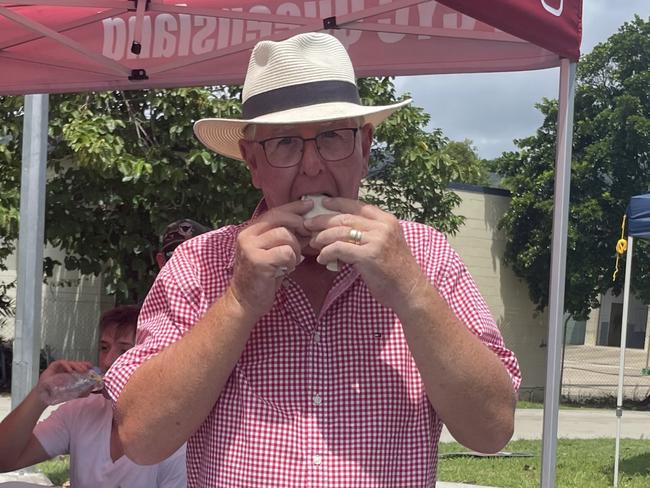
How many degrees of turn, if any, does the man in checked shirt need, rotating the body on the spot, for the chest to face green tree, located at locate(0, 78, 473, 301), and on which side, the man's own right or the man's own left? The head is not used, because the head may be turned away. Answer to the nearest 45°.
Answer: approximately 180°

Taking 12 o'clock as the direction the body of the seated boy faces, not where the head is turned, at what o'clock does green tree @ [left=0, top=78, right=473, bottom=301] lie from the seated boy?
The green tree is roughly at 6 o'clock from the seated boy.

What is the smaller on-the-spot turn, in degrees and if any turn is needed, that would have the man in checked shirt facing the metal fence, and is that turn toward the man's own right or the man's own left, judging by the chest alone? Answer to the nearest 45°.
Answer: approximately 180°

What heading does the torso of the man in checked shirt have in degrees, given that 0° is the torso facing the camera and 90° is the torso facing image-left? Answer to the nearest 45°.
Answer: approximately 0°

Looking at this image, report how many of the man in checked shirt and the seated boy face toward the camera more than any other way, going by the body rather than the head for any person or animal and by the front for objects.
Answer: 2

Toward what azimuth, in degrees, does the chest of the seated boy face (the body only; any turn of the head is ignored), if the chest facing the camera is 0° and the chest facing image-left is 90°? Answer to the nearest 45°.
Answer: approximately 0°

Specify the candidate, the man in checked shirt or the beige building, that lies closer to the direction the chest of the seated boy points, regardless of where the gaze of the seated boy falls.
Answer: the man in checked shirt
